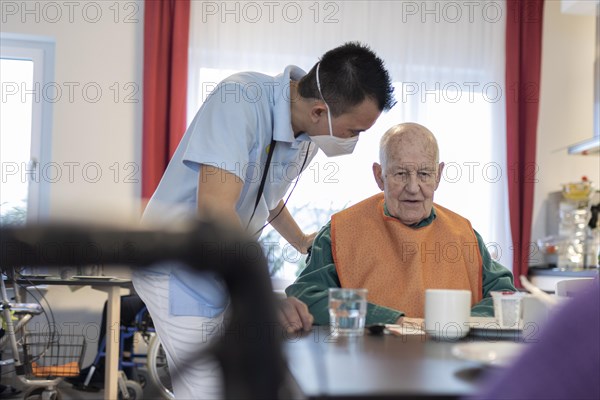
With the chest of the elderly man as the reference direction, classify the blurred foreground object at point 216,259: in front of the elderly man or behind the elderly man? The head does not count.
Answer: in front

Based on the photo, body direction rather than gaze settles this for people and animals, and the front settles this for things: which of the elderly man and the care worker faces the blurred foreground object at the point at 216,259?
the elderly man

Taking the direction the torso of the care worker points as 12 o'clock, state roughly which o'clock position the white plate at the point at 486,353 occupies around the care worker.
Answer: The white plate is roughly at 2 o'clock from the care worker.

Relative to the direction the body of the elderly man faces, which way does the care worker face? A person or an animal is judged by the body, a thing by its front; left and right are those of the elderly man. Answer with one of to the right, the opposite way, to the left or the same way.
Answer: to the left

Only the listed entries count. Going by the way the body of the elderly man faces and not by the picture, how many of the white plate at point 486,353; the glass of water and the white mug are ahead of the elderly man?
3

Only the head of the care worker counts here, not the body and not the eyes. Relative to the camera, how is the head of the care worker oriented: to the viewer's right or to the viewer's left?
to the viewer's right

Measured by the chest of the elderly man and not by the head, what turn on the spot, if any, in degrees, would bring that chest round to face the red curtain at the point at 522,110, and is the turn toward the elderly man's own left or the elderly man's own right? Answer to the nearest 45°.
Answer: approximately 180°

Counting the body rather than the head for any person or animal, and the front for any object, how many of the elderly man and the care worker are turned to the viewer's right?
1

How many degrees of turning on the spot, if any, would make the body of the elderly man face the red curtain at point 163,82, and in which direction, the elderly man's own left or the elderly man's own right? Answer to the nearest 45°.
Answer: approximately 135° to the elderly man's own right

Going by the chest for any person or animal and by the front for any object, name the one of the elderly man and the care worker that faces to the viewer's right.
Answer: the care worker

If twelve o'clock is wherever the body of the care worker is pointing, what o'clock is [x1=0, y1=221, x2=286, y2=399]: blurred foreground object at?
The blurred foreground object is roughly at 3 o'clock from the care worker.

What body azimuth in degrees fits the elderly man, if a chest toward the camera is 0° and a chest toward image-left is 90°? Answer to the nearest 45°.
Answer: approximately 0°

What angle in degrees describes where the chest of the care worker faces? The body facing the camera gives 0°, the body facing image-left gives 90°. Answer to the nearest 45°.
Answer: approximately 270°
